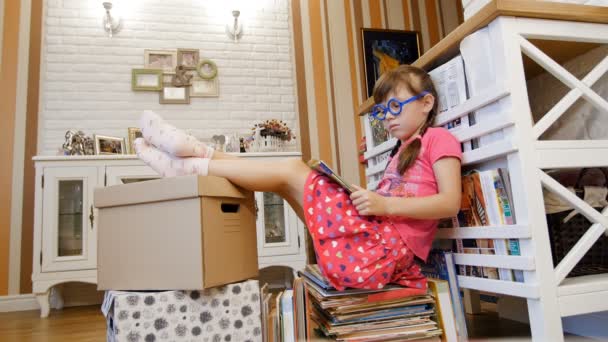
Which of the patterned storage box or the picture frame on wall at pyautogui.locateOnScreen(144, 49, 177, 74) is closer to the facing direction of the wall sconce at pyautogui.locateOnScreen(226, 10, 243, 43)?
the patterned storage box

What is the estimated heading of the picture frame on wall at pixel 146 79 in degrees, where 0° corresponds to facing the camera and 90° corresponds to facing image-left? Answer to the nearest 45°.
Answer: approximately 0°

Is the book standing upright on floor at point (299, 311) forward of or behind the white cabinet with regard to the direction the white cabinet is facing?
forward

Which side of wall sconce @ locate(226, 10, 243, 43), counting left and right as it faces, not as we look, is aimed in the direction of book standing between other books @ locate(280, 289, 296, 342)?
front

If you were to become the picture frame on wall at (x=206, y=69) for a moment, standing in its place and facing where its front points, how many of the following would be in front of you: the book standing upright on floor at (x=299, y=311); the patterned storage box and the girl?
3

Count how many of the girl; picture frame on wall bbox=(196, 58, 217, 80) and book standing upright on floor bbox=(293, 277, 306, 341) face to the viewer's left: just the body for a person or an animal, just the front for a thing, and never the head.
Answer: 1

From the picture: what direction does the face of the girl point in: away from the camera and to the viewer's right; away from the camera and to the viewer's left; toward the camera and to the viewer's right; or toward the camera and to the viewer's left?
toward the camera and to the viewer's left

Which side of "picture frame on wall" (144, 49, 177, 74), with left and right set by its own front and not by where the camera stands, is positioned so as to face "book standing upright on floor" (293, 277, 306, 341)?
front

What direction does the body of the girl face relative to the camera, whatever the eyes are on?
to the viewer's left

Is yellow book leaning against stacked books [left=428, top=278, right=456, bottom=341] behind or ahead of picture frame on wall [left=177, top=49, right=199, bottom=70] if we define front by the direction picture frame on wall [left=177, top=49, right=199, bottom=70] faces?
ahead
